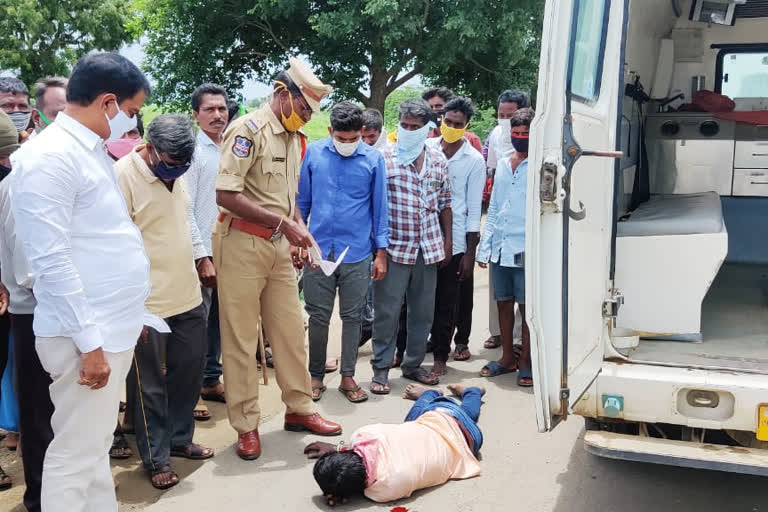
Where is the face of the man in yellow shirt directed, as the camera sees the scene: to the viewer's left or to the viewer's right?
to the viewer's right

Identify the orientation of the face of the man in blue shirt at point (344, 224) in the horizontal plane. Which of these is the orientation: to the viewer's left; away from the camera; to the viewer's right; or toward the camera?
toward the camera

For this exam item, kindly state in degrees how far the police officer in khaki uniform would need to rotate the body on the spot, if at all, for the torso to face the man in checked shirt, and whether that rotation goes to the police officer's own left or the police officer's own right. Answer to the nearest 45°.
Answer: approximately 90° to the police officer's own left

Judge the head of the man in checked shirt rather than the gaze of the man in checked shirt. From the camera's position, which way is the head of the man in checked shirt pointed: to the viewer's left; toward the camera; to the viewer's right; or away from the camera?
toward the camera

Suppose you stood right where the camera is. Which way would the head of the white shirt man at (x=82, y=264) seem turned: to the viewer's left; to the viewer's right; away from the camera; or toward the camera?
to the viewer's right

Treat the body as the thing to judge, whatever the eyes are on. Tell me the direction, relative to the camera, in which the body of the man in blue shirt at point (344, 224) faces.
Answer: toward the camera

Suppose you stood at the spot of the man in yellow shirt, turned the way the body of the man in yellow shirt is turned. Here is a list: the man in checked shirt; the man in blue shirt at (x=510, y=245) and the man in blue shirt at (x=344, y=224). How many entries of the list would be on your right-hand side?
0

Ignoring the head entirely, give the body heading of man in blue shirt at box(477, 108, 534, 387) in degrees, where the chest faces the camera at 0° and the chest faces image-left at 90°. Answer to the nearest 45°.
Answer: approximately 45°

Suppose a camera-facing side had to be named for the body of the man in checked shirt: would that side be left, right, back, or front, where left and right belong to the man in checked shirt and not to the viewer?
front

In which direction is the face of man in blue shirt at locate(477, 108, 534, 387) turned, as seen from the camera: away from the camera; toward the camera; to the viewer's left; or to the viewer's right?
toward the camera

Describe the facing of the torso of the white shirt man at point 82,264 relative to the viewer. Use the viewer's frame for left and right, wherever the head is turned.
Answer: facing to the right of the viewer

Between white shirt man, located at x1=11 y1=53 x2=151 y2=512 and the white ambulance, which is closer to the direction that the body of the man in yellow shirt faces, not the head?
the white ambulance

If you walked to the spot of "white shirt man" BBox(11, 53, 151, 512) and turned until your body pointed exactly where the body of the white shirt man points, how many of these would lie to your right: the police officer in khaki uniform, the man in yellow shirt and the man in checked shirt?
0

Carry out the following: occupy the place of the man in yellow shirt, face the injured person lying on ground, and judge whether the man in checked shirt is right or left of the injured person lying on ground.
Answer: left

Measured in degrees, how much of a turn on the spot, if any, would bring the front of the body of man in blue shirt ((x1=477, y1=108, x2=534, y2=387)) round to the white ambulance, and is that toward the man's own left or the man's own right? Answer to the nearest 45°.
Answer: approximately 135° to the man's own left

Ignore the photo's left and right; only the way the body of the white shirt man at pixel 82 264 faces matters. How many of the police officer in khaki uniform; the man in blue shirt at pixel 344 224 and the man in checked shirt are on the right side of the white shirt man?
0

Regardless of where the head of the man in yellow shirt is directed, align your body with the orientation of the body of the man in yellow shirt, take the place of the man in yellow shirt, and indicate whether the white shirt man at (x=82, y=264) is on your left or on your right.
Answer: on your right

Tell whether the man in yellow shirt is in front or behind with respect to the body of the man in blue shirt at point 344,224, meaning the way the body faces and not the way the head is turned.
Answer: in front
